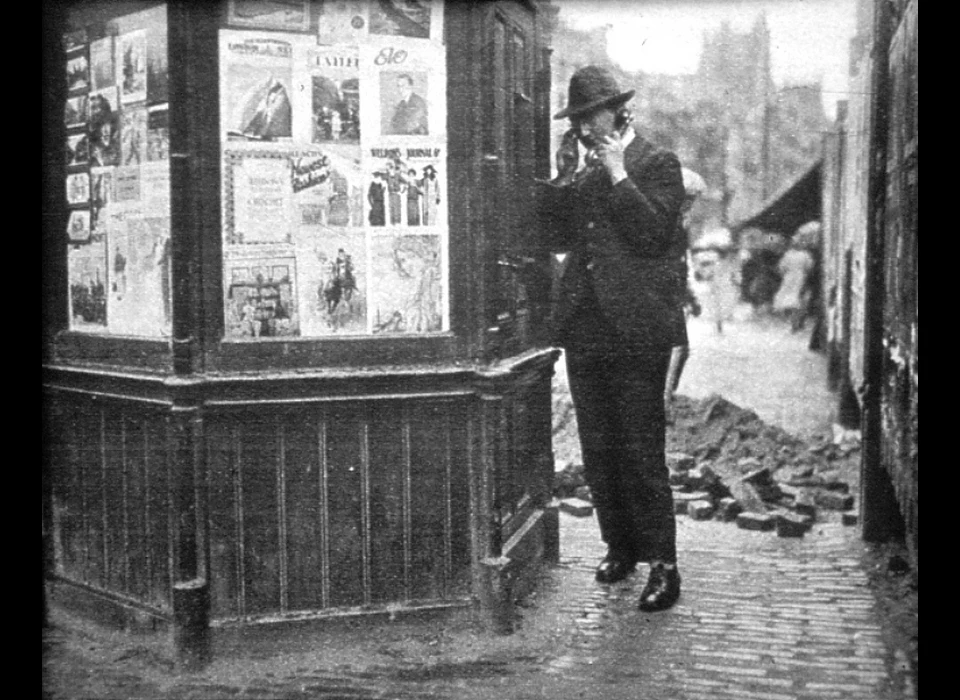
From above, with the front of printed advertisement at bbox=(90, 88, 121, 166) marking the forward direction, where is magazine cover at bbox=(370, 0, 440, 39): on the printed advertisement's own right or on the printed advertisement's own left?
on the printed advertisement's own left

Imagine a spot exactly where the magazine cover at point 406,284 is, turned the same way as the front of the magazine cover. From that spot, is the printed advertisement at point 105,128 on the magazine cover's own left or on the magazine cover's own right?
on the magazine cover's own right

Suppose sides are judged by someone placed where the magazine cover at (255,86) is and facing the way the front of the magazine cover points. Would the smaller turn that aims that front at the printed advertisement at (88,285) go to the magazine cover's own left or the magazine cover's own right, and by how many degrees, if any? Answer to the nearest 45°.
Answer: approximately 135° to the magazine cover's own right

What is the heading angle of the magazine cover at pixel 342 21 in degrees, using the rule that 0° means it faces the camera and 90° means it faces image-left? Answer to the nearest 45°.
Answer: approximately 0°

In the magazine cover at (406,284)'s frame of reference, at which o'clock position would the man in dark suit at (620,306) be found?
The man in dark suit is roughly at 9 o'clock from the magazine cover.

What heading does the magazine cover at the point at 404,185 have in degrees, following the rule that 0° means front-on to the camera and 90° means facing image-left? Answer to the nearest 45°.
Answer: approximately 0°

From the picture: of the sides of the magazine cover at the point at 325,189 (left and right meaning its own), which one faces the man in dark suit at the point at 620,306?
left

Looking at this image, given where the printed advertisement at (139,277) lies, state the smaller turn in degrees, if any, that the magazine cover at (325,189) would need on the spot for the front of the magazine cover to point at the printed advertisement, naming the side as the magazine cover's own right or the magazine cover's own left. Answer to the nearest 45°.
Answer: approximately 90° to the magazine cover's own right
